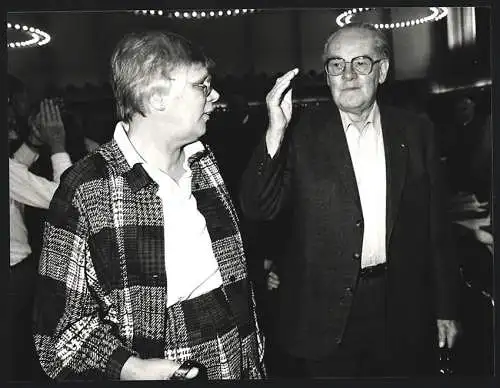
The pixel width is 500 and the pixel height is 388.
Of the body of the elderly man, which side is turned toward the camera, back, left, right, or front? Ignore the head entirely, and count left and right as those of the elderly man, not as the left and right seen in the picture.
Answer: front

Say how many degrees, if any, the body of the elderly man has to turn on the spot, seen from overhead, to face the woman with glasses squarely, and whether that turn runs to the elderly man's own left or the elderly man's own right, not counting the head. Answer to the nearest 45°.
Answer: approximately 45° to the elderly man's own right

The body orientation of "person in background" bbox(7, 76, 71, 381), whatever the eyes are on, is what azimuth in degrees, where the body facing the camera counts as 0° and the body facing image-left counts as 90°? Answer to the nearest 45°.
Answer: approximately 270°

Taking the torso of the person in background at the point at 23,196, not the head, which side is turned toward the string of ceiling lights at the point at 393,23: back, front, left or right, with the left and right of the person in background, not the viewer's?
front

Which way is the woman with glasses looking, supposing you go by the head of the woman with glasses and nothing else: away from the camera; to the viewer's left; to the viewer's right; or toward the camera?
to the viewer's right

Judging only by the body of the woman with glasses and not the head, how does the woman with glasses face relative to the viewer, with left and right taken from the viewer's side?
facing the viewer and to the right of the viewer

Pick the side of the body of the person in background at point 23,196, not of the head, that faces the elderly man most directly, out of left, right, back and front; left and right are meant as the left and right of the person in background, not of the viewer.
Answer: front

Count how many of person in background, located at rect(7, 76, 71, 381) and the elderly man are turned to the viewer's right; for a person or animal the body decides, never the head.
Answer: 1

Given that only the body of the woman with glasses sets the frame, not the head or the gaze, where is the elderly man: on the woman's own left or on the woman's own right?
on the woman's own left

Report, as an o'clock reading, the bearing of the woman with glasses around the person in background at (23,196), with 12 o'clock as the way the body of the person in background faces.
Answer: The woman with glasses is roughly at 2 o'clock from the person in background.

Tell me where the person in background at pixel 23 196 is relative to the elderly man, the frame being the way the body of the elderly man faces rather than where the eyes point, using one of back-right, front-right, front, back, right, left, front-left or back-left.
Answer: right
